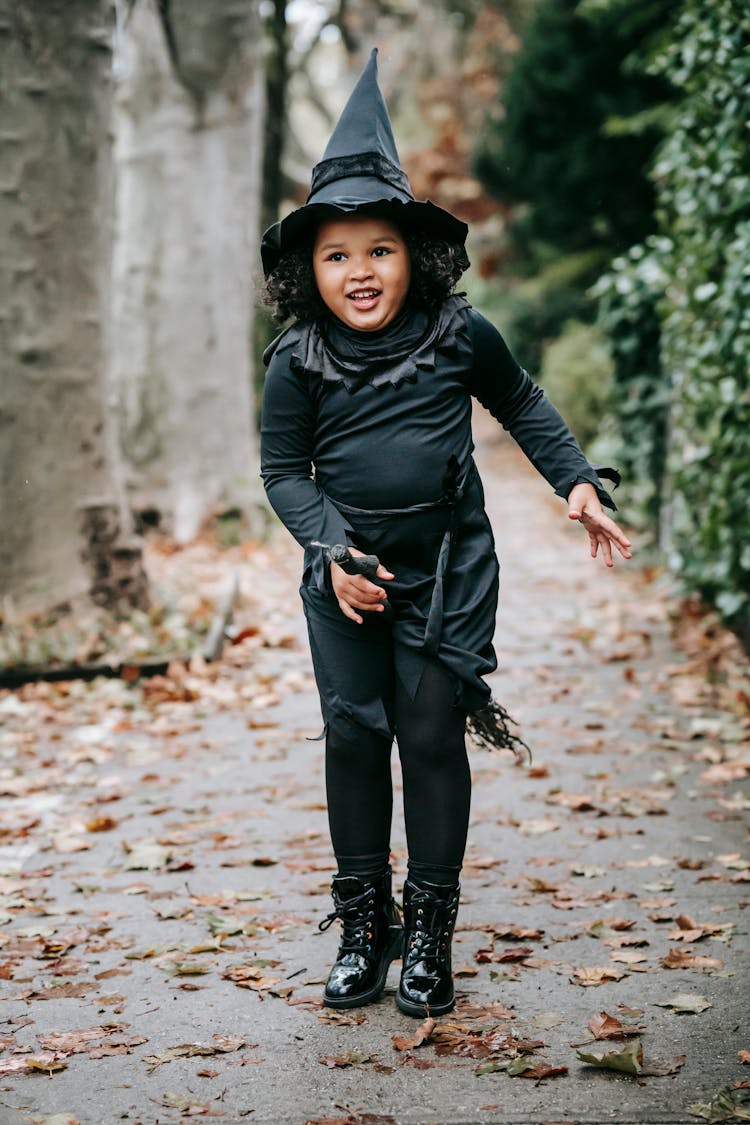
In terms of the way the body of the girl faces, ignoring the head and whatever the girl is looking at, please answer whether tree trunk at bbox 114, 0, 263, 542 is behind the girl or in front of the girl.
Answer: behind

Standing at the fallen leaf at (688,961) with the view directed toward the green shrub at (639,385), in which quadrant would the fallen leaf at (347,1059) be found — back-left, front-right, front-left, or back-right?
back-left

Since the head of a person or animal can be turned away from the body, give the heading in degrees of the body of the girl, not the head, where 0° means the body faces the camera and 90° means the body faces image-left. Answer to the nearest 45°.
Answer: approximately 0°

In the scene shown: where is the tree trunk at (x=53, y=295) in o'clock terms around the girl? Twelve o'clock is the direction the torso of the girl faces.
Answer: The tree trunk is roughly at 5 o'clock from the girl.

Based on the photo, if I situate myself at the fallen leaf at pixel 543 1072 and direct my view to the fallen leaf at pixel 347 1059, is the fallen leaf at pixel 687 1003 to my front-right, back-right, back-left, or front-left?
back-right

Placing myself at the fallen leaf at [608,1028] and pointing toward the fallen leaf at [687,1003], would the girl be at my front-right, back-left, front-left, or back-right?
back-left
